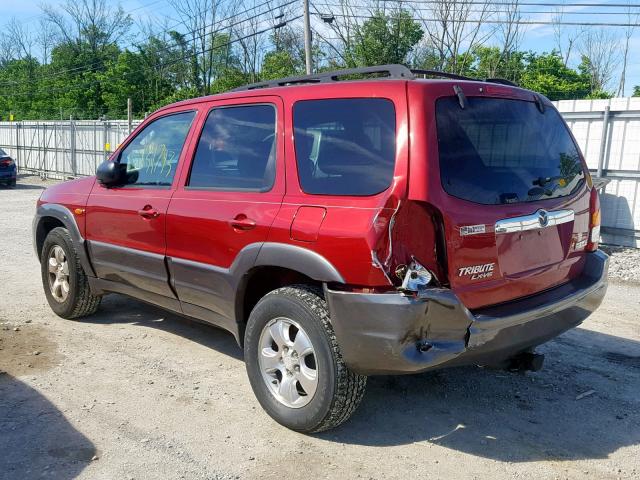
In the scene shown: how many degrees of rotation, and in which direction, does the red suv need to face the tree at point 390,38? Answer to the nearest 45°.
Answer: approximately 45° to its right

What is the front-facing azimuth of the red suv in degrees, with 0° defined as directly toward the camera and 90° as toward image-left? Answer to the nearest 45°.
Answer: approximately 135°

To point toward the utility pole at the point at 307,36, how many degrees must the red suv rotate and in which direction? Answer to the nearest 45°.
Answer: approximately 45° to its right

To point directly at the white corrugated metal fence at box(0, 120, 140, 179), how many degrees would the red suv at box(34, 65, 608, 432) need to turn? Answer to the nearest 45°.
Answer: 0° — it already faces it

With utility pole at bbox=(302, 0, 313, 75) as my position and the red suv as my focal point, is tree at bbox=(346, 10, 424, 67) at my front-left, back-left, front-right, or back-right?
back-left

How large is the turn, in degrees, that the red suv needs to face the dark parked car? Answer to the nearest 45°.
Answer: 0° — it already faces it

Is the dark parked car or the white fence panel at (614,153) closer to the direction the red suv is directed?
the dark parked car

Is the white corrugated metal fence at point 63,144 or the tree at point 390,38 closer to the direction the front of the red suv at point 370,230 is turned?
the white corrugated metal fence
